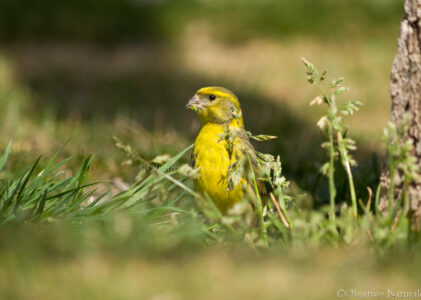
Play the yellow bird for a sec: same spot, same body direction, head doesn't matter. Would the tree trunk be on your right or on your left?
on your left

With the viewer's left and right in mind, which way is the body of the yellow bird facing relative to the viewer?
facing the viewer and to the left of the viewer

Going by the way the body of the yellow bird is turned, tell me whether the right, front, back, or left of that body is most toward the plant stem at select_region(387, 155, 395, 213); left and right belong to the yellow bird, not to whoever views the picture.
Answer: left
